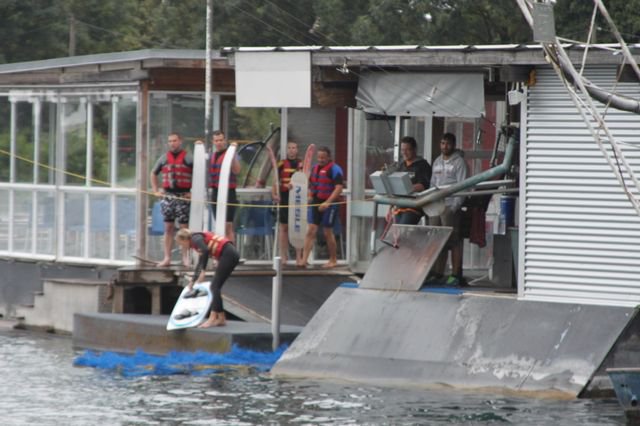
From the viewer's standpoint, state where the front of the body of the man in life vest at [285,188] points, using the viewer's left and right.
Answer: facing the viewer

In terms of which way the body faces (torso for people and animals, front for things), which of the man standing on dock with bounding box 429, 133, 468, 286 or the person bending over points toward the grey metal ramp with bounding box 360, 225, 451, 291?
the man standing on dock

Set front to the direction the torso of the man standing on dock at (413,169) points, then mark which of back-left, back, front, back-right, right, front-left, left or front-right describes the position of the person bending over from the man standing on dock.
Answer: front-right

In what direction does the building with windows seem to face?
toward the camera

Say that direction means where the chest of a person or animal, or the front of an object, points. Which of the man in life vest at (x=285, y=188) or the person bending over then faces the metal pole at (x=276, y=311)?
the man in life vest

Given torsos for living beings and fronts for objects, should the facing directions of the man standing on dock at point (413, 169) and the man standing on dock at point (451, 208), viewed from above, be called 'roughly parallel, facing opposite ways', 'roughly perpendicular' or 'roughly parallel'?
roughly parallel

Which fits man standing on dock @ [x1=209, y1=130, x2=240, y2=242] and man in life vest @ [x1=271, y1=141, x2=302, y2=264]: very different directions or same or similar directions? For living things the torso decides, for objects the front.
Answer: same or similar directions

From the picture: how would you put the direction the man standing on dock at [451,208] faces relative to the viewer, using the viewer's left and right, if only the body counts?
facing the viewer and to the left of the viewer

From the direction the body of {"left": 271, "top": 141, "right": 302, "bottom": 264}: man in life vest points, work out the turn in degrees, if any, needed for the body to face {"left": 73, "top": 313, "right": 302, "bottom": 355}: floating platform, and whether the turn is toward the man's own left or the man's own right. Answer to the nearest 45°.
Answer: approximately 45° to the man's own right

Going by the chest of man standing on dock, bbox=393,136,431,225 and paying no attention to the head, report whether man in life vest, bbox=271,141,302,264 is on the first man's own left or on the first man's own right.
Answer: on the first man's own right

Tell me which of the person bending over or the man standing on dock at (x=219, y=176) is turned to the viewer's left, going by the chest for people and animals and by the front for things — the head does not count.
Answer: the person bending over
